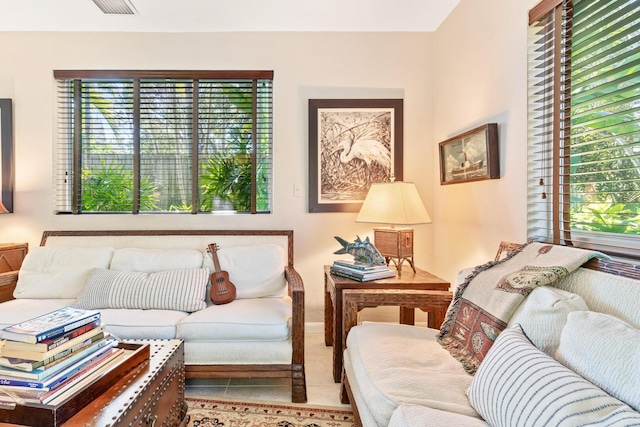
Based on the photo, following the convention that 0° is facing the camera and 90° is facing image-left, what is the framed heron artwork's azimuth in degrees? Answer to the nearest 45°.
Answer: approximately 0°

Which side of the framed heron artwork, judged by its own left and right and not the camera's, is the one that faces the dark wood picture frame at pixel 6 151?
right

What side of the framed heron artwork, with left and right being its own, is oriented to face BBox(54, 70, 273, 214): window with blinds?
right

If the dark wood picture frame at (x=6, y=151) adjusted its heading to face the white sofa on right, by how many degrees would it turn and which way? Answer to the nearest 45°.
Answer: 0° — it already faces it

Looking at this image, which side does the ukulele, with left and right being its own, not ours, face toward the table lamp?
left

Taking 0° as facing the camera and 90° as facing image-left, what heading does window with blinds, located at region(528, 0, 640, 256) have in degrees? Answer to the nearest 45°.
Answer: approximately 45°

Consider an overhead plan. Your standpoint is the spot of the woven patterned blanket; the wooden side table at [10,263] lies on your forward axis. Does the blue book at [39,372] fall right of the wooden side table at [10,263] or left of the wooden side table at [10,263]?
left
